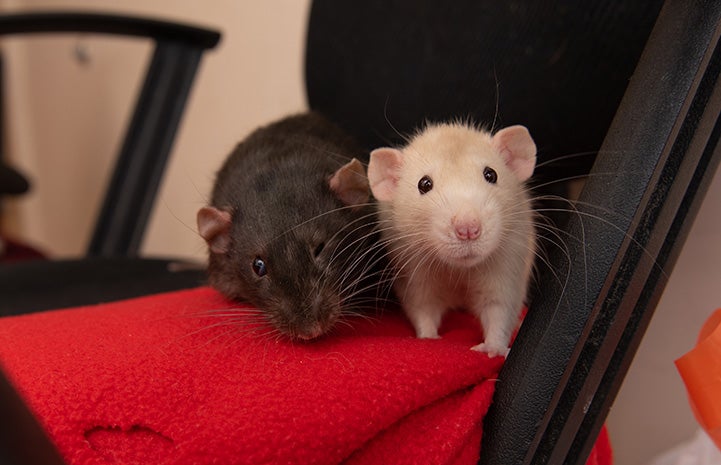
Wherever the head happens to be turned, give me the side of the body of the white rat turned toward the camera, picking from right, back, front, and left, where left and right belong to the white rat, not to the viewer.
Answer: front

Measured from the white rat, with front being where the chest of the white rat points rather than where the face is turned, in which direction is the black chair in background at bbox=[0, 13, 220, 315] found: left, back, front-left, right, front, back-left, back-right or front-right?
back-right
